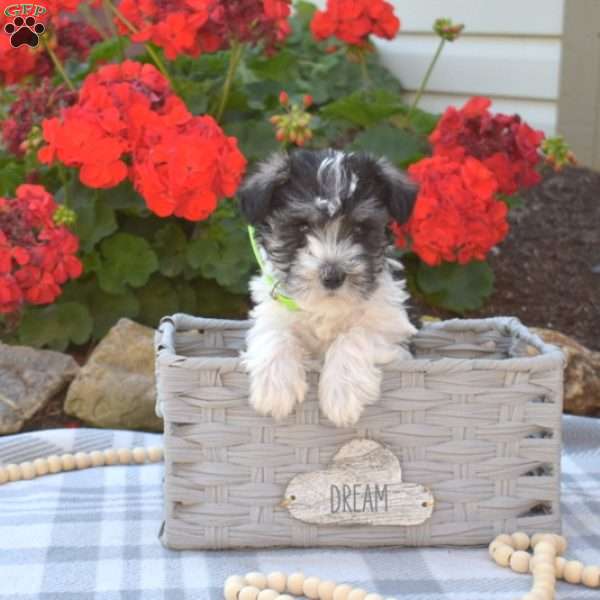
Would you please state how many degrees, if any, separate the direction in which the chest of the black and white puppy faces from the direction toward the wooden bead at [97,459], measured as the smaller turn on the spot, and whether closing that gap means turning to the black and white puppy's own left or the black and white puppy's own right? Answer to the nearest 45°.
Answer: approximately 135° to the black and white puppy's own right

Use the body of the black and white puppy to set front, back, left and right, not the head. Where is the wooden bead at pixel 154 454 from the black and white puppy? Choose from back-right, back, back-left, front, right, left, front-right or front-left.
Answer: back-right

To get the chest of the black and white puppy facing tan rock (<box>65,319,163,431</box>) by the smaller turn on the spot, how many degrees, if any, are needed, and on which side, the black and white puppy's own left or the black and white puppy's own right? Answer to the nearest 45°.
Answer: approximately 135° to the black and white puppy's own right

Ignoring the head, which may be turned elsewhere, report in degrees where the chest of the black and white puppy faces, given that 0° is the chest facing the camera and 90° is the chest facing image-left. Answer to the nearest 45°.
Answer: approximately 0°

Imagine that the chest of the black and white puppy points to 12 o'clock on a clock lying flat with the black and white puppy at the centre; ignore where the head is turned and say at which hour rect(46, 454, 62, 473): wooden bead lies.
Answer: The wooden bead is roughly at 4 o'clock from the black and white puppy.

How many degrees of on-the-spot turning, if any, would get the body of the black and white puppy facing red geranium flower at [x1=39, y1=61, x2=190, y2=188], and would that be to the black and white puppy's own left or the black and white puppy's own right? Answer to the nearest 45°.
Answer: approximately 135° to the black and white puppy's own right
